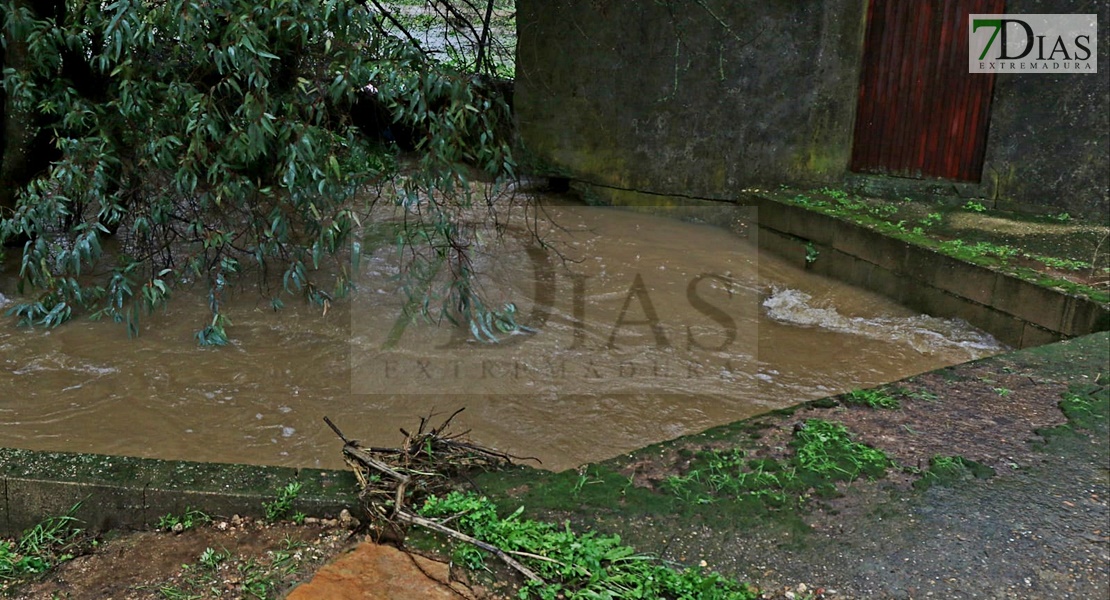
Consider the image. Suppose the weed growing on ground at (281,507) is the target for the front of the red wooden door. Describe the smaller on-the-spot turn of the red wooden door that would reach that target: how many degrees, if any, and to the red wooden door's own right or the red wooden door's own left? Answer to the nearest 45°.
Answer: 0° — it already faces it

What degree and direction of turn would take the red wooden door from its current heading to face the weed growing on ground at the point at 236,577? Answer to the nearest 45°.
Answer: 0° — it already faces it

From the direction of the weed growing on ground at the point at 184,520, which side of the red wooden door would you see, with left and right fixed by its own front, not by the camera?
front

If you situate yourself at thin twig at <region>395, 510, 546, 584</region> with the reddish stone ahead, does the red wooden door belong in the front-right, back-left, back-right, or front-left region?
back-right

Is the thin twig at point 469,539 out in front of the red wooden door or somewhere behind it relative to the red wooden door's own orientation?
in front

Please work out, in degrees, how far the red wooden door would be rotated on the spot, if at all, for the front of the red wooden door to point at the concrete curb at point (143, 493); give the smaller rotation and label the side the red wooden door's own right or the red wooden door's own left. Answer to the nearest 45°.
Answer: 0° — it already faces it

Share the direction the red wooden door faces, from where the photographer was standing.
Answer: facing the viewer

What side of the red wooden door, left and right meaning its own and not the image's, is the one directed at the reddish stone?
front
